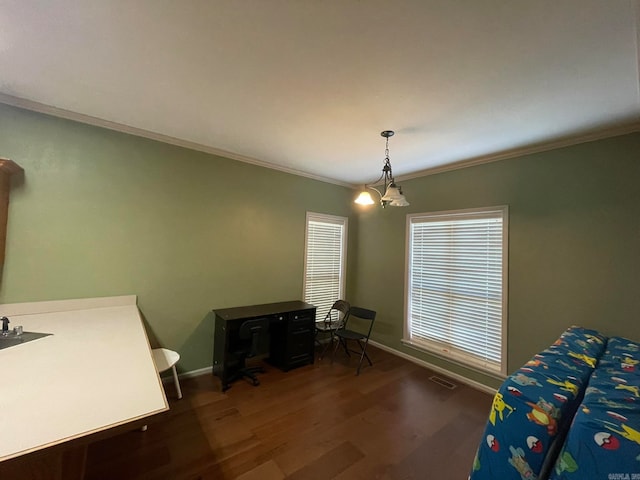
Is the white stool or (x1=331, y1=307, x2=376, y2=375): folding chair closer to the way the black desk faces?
the folding chair

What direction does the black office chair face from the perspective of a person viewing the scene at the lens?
facing away from the viewer and to the left of the viewer

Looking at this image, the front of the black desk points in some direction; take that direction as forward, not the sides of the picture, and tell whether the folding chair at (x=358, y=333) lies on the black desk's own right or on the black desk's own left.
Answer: on the black desk's own left

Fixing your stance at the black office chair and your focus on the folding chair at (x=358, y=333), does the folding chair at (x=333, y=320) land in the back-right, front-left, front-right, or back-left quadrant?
front-left

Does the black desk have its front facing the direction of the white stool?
no

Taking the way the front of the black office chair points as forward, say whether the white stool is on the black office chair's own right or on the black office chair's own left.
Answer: on the black office chair's own left

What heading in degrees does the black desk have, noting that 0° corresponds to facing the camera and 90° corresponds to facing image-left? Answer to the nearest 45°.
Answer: approximately 315°

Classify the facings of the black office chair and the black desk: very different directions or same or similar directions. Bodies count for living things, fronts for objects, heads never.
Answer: very different directions

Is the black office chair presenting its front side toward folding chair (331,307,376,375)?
no

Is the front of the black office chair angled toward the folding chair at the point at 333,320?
no
